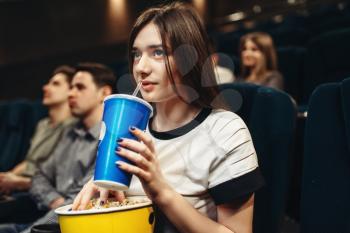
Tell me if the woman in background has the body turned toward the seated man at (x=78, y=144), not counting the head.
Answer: yes

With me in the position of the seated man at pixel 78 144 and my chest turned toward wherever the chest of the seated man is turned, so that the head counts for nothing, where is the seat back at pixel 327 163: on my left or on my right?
on my left

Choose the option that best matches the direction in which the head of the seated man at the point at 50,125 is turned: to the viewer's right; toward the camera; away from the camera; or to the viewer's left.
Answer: to the viewer's left

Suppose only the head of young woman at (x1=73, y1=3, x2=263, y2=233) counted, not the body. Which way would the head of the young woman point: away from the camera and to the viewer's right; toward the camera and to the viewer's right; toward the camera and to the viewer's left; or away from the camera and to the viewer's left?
toward the camera and to the viewer's left

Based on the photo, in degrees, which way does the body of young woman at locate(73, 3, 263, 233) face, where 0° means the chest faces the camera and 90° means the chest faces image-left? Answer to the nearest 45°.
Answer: approximately 45°

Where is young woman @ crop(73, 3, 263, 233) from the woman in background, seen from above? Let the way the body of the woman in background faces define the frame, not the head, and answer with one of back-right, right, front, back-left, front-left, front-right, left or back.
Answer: front-left

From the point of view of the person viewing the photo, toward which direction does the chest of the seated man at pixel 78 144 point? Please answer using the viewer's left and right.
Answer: facing the viewer and to the left of the viewer

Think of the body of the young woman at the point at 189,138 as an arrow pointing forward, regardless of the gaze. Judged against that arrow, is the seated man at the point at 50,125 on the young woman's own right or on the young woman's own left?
on the young woman's own right

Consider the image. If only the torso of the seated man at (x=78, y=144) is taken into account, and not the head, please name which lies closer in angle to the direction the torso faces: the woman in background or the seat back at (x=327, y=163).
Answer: the seat back

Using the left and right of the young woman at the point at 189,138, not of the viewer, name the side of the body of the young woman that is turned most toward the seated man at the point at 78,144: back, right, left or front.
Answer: right
